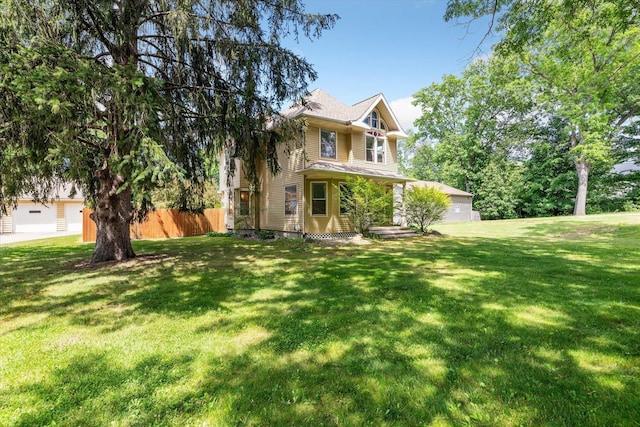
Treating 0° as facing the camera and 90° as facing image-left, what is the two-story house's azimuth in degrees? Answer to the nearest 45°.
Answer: approximately 315°

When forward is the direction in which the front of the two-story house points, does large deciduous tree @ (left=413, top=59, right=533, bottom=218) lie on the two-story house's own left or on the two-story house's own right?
on the two-story house's own left

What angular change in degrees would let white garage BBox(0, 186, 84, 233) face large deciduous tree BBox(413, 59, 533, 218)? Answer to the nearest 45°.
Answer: approximately 45° to its left

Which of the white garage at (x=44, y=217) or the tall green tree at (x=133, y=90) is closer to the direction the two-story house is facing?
the tall green tree

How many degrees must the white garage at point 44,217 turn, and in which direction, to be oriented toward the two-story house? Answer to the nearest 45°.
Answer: approximately 45° to its left

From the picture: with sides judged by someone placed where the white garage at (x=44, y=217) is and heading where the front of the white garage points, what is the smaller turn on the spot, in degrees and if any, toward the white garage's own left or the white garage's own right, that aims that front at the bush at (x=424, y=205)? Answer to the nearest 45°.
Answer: approximately 45° to the white garage's own left

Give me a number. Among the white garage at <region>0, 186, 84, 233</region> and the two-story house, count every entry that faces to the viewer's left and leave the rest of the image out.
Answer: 0

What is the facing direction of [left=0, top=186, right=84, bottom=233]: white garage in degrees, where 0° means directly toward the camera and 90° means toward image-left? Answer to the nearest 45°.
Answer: approximately 0°

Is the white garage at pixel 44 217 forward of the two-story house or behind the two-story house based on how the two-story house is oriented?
behind
